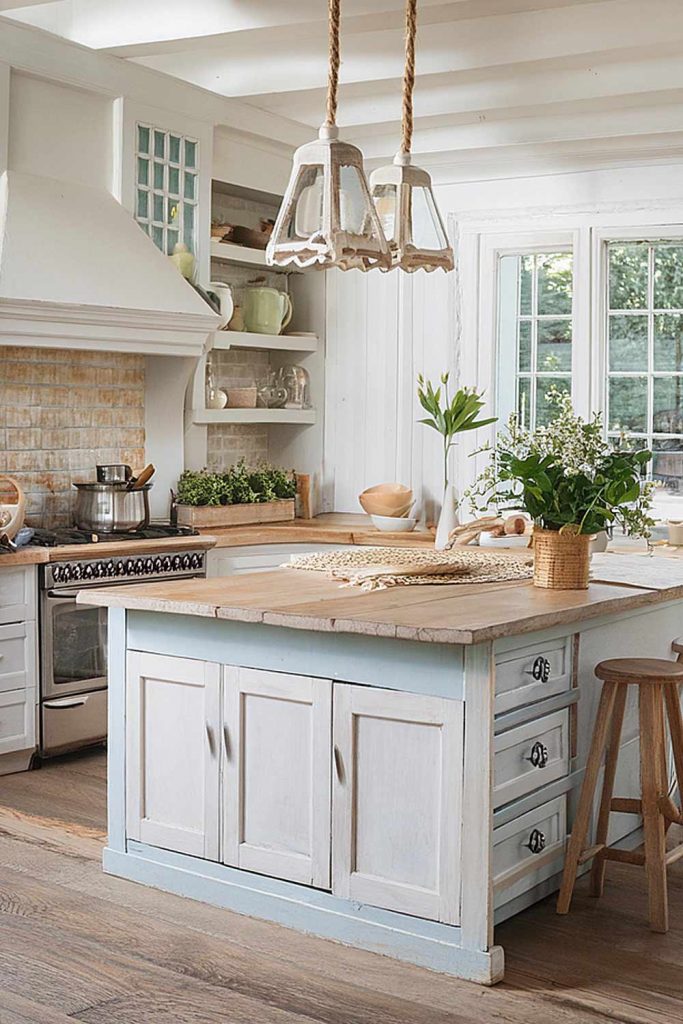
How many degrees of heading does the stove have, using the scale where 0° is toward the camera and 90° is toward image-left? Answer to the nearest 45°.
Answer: approximately 315°

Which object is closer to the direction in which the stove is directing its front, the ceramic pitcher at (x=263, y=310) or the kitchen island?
the kitchen island

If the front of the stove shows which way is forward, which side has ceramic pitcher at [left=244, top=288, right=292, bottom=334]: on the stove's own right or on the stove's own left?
on the stove's own left

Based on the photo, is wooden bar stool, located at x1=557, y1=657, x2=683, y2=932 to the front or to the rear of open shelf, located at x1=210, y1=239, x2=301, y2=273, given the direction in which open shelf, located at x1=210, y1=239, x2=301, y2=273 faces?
to the front

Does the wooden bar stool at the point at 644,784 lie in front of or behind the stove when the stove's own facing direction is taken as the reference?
in front

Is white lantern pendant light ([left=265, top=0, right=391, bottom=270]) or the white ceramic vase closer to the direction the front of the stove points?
the white lantern pendant light

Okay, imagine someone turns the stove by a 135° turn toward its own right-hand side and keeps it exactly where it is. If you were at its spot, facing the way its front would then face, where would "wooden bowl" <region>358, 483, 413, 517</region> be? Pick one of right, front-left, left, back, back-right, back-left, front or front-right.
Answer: back-right

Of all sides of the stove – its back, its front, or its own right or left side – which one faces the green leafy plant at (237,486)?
left

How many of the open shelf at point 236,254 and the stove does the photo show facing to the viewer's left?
0

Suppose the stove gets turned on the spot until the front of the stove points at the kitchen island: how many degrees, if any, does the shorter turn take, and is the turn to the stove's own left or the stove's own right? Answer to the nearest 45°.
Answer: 0° — it already faces it

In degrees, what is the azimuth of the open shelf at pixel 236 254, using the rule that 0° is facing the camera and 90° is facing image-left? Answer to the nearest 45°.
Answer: approximately 315°
